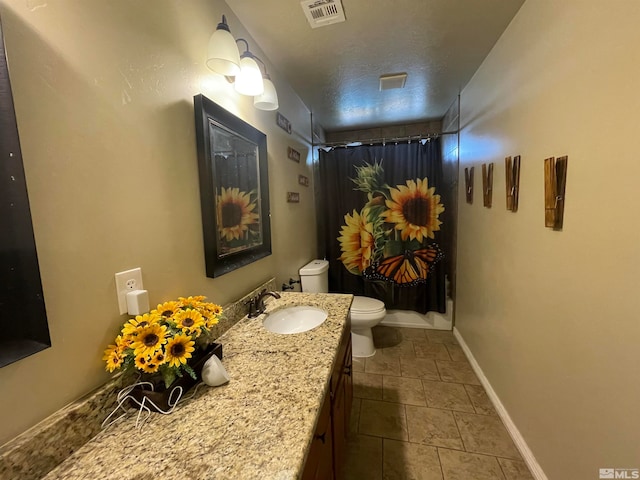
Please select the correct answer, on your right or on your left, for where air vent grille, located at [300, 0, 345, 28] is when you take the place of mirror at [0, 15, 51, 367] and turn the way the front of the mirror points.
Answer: on your left

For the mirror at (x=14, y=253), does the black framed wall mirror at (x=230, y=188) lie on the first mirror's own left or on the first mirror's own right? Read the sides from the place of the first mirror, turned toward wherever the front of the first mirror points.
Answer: on the first mirror's own left

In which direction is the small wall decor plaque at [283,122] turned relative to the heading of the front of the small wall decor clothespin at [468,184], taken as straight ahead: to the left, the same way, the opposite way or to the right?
the opposite way

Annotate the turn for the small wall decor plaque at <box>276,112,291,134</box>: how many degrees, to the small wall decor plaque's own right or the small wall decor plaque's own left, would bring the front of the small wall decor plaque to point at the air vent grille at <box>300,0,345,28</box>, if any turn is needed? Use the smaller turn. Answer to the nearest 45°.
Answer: approximately 45° to the small wall decor plaque's own right

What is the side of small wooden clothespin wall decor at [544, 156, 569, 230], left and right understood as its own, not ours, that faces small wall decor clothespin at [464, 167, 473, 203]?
right

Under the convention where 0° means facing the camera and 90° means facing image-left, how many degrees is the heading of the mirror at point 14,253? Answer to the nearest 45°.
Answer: approximately 315°

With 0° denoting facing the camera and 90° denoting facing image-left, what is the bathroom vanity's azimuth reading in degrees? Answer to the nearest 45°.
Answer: approximately 315°

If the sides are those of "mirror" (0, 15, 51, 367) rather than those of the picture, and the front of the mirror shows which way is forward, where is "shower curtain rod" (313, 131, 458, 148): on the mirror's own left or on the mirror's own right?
on the mirror's own left

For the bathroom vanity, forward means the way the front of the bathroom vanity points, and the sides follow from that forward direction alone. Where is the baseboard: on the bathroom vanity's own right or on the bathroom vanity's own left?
on the bathroom vanity's own left

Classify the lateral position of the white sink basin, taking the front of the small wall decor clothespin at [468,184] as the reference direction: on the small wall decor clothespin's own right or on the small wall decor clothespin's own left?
on the small wall decor clothespin's own left

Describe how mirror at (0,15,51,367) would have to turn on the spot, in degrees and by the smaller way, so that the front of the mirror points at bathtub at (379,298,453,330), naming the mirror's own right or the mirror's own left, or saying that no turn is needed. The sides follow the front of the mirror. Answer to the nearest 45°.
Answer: approximately 45° to the mirror's own left

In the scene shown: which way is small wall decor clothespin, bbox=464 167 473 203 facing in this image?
to the viewer's left

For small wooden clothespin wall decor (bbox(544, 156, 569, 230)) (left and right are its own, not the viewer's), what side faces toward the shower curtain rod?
right

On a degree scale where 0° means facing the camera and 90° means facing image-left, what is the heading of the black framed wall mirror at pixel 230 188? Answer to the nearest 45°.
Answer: approximately 315°
